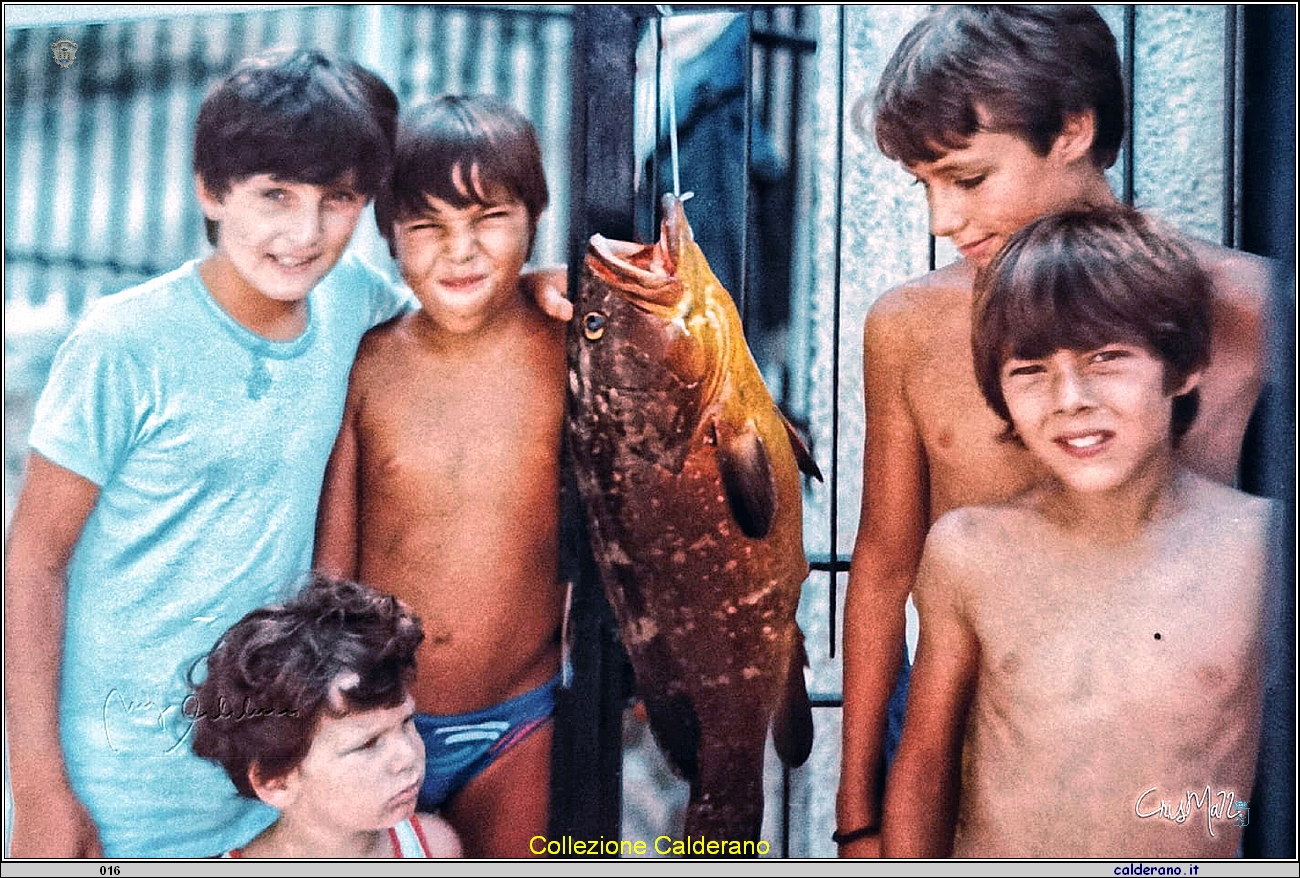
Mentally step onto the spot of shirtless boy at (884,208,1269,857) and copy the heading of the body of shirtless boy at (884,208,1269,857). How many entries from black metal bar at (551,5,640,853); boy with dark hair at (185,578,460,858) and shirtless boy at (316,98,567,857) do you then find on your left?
0

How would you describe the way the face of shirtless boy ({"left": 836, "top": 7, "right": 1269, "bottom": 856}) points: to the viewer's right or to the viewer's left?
to the viewer's left

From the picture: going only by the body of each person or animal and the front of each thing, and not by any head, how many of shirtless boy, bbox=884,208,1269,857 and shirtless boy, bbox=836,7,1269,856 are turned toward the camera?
2

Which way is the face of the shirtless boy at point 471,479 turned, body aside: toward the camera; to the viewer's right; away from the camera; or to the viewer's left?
toward the camera

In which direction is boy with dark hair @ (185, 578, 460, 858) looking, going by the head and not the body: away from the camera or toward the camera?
toward the camera

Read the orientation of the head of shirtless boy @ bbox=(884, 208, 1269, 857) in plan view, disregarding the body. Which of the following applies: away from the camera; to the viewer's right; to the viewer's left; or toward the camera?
toward the camera

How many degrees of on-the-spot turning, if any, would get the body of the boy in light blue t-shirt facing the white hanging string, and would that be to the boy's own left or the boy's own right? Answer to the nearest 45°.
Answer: approximately 45° to the boy's own left

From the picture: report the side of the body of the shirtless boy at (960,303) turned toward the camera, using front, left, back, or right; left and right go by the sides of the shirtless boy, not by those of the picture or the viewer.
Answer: front

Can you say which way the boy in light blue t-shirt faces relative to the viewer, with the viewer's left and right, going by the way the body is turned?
facing the viewer and to the right of the viewer

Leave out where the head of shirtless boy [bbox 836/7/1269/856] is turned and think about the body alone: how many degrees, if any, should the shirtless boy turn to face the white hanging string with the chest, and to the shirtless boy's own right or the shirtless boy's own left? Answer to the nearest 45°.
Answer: approximately 90° to the shirtless boy's own right

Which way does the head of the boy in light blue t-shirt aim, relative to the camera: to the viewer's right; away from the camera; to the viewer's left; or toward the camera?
toward the camera

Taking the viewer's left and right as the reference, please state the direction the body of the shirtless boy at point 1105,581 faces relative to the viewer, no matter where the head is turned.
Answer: facing the viewer

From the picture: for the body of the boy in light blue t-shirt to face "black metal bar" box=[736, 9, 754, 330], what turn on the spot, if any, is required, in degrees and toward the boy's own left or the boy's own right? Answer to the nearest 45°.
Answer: approximately 45° to the boy's own left
